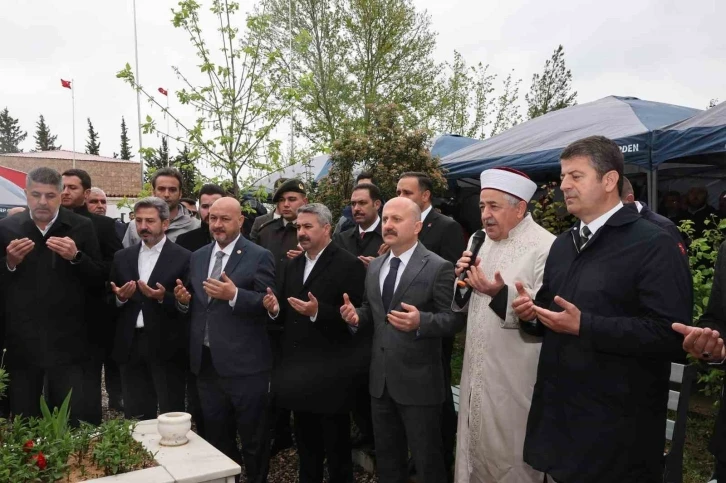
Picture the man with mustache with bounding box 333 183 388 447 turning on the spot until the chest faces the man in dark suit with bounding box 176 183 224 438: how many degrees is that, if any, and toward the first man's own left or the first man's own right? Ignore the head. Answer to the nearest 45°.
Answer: approximately 45° to the first man's own right

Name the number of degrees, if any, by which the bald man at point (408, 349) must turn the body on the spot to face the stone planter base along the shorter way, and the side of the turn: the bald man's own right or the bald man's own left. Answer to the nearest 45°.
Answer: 0° — they already face it

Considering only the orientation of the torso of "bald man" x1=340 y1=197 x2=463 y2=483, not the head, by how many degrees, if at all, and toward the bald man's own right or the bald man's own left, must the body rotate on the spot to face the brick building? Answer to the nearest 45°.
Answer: approximately 90° to the bald man's own right

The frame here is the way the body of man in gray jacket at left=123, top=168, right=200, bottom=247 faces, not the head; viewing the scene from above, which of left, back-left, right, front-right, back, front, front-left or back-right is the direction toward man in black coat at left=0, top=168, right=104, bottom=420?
front-right

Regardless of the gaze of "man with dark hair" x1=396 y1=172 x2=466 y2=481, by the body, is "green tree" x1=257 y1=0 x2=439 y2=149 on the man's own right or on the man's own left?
on the man's own right

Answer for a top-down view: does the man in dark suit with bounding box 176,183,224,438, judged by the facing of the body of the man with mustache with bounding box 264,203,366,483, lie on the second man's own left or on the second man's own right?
on the second man's own right
